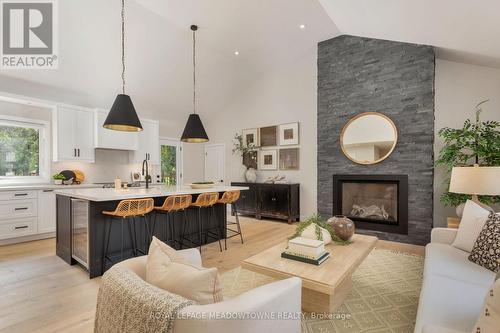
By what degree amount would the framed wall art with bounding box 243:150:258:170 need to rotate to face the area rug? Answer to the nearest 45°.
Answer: approximately 45° to its left

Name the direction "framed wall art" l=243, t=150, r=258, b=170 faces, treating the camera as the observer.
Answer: facing the viewer and to the left of the viewer

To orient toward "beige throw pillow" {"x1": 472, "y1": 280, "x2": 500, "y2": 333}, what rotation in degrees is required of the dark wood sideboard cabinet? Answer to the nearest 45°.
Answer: approximately 45° to its left

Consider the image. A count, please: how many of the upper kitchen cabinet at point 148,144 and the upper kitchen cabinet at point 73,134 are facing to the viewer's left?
0

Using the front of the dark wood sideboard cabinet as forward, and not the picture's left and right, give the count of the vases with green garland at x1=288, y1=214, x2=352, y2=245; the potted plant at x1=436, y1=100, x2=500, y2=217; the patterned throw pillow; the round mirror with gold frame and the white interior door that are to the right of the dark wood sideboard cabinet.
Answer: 1

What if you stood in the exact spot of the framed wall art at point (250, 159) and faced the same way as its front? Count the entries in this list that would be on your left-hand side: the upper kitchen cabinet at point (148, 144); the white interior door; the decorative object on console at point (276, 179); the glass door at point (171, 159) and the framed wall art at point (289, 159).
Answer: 2

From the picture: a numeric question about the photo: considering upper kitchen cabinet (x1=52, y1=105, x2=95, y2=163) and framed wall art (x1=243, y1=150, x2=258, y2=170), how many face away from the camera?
0

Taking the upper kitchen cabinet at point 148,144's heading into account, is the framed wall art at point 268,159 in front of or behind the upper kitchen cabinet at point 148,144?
in front

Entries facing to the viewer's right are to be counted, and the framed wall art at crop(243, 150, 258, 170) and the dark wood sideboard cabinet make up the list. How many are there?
0

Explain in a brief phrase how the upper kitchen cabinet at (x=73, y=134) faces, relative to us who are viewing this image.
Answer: facing the viewer and to the right of the viewer

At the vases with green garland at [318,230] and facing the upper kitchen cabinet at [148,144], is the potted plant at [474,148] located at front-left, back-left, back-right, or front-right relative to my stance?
back-right

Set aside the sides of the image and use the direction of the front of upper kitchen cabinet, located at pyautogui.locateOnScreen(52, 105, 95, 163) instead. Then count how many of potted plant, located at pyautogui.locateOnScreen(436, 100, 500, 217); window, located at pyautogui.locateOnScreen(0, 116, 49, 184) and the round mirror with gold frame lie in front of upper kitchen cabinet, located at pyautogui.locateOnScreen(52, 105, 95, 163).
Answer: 2

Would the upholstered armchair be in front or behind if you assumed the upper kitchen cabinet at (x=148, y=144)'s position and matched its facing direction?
in front

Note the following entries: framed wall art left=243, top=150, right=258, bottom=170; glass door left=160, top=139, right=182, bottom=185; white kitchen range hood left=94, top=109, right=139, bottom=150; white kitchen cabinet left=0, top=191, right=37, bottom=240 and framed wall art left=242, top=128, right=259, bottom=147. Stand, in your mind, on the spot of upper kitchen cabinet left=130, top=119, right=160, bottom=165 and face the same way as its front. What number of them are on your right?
2

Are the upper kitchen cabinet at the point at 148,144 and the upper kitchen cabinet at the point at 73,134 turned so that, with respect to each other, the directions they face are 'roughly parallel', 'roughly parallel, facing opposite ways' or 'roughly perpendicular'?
roughly parallel

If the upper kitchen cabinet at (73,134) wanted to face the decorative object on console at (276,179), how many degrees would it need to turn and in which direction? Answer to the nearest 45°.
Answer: approximately 45° to its left

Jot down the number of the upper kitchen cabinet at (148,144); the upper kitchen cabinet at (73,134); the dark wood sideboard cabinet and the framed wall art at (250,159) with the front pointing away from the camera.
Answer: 0

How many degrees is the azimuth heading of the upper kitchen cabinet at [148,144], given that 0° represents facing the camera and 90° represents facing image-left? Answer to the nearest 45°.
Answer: approximately 315°
